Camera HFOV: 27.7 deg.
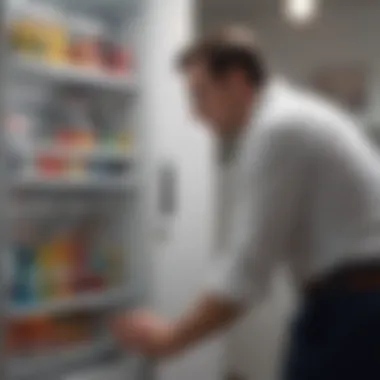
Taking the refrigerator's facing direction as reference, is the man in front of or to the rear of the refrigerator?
in front

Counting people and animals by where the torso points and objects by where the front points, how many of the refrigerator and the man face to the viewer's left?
1

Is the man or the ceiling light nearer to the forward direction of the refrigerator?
the man

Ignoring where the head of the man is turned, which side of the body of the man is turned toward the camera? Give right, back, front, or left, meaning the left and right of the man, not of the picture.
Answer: left

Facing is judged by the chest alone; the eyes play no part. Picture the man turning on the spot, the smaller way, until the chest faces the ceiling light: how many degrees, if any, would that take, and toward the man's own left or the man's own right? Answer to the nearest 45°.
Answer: approximately 90° to the man's own right

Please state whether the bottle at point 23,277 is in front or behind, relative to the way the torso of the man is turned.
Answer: in front

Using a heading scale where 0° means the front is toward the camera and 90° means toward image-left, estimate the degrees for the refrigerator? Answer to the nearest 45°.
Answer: approximately 315°

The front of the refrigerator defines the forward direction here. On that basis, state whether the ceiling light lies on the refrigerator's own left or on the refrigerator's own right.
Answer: on the refrigerator's own left

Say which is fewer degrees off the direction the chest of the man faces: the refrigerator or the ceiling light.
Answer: the refrigerator
